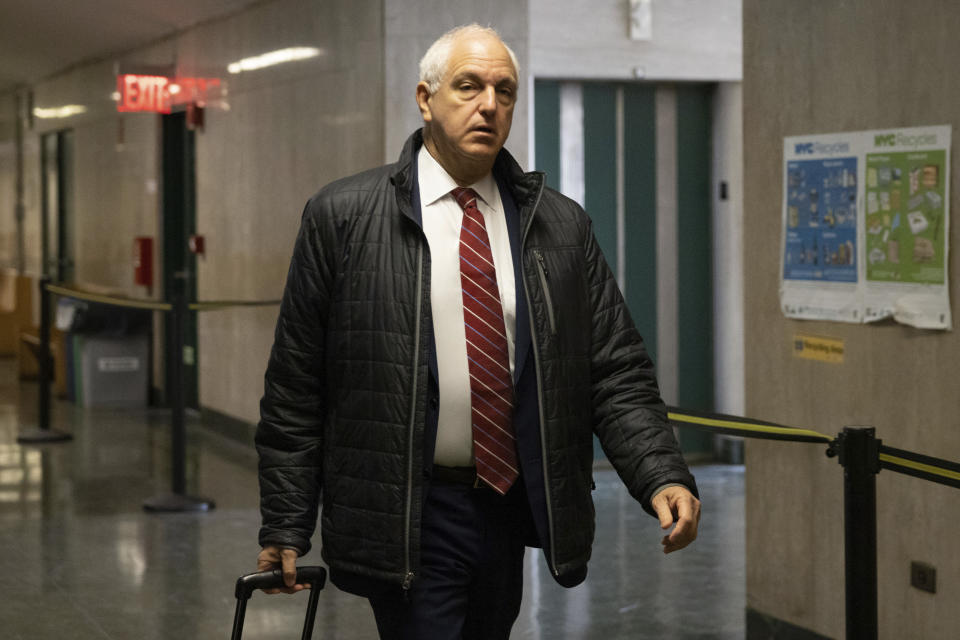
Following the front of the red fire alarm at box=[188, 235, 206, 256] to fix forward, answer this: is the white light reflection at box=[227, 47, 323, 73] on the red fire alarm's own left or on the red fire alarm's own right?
on the red fire alarm's own left

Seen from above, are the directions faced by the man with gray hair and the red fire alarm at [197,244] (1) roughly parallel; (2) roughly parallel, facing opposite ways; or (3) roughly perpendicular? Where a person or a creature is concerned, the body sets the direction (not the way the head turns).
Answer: roughly perpendicular

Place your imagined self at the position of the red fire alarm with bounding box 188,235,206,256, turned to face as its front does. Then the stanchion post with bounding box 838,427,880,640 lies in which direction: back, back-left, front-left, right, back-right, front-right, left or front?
front-left

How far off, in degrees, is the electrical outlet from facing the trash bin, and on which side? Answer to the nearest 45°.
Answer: approximately 90° to its right

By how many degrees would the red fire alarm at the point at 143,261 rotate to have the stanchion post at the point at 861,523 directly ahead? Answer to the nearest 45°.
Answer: approximately 45° to its left

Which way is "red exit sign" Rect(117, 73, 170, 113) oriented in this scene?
toward the camera

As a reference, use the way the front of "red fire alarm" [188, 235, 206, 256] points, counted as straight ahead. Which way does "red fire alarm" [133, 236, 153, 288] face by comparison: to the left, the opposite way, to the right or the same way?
the same way

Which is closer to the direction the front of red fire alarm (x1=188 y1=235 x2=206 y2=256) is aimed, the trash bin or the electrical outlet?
the electrical outlet

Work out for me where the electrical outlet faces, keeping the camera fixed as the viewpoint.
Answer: facing the viewer and to the left of the viewer

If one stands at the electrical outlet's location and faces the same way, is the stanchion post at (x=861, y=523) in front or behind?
in front
